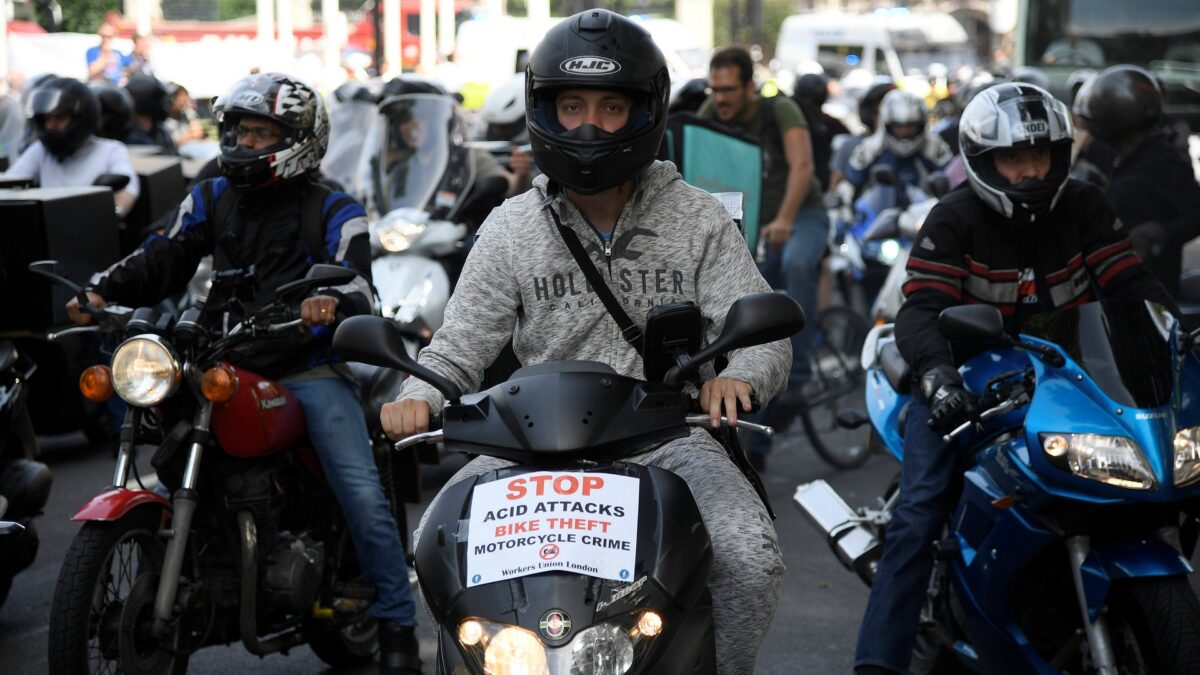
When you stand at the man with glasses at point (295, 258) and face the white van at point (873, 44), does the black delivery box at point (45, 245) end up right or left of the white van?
left

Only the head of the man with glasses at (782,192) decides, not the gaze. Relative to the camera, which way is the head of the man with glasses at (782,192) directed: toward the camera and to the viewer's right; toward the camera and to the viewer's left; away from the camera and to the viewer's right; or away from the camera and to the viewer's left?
toward the camera and to the viewer's left

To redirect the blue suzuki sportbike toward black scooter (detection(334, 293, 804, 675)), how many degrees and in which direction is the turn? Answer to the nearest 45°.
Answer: approximately 90° to its right

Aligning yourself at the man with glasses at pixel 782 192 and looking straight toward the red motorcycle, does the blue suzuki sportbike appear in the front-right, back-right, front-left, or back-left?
front-left

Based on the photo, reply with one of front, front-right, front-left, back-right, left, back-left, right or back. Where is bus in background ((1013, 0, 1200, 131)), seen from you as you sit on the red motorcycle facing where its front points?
back

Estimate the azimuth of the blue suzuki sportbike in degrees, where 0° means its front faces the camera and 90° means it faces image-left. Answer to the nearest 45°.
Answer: approximately 315°

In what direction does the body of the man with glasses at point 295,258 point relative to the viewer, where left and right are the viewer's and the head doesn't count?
facing the viewer and to the left of the viewer

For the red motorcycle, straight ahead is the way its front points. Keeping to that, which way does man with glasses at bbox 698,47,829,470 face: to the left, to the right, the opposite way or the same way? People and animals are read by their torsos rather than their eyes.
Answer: the same way

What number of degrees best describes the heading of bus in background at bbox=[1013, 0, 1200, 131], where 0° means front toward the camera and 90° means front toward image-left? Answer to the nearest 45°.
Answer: approximately 0°

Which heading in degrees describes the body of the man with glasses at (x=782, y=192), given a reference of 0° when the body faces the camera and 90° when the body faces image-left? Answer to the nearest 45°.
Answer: approximately 45°

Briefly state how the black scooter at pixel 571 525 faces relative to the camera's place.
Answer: facing the viewer
